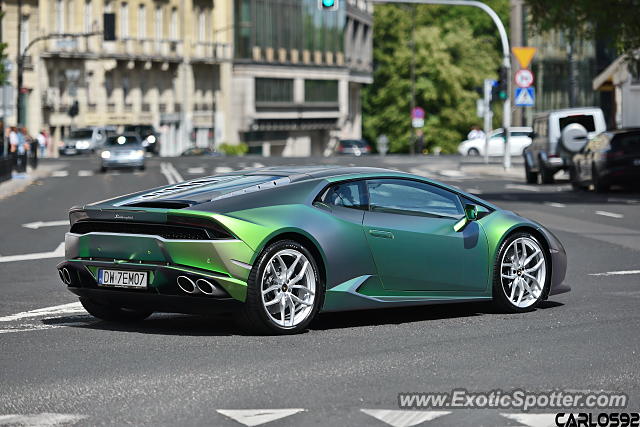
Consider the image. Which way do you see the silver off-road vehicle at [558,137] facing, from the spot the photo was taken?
facing away from the viewer and to the left of the viewer

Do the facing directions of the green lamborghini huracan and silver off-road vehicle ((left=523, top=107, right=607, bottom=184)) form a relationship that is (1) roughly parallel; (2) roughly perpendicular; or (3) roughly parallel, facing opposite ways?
roughly perpendicular

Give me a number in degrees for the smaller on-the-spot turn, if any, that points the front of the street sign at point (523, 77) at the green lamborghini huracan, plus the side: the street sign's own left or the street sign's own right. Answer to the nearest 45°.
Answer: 0° — it already faces it

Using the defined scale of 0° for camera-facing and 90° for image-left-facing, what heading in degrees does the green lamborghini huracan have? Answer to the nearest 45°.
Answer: approximately 225°

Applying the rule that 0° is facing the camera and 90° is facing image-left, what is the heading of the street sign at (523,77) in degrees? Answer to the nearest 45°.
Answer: approximately 0°

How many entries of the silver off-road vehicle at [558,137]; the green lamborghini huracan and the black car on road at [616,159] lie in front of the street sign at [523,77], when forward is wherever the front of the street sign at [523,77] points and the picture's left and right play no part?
3

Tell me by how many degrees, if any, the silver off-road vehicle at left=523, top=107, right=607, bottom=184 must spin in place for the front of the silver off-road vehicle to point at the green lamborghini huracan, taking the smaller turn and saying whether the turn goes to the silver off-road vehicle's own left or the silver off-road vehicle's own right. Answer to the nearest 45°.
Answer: approximately 135° to the silver off-road vehicle's own left

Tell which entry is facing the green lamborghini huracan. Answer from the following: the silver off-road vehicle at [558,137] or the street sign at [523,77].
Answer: the street sign
